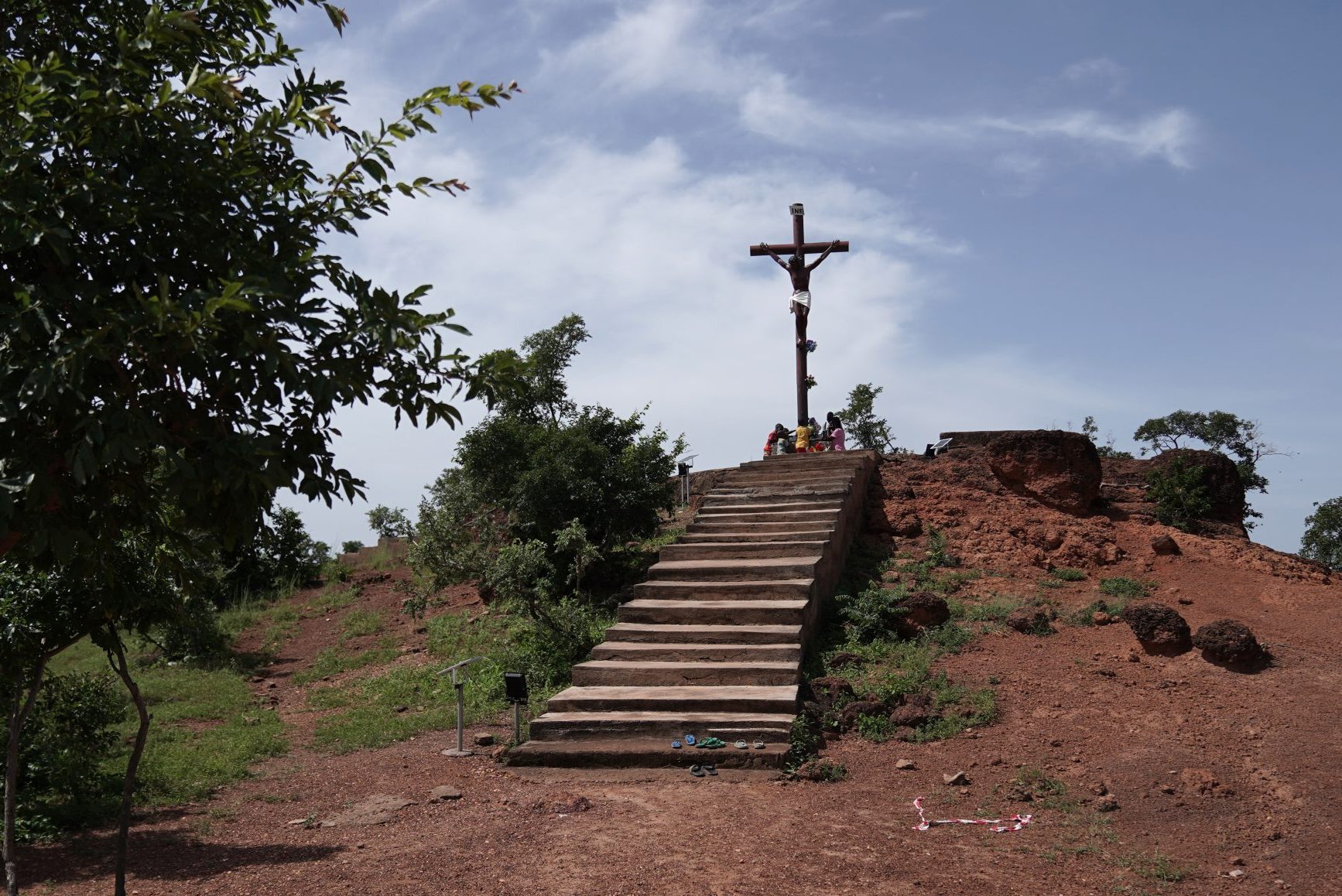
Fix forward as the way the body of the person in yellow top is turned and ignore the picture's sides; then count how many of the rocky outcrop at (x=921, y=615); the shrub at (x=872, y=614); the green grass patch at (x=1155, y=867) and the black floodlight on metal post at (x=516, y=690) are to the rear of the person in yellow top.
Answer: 4

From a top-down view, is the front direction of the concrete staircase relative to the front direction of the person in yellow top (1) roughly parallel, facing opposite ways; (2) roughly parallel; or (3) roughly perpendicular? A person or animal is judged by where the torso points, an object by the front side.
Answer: roughly parallel, facing opposite ways

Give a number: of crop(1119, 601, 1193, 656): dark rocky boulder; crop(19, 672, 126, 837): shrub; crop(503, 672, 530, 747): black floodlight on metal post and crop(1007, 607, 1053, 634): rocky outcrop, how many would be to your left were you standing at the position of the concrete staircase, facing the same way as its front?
2

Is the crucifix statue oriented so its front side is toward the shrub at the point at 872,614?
yes

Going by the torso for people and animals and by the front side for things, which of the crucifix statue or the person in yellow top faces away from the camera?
the person in yellow top

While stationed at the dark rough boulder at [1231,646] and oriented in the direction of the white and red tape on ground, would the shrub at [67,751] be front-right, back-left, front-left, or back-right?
front-right

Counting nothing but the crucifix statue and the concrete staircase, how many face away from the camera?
0

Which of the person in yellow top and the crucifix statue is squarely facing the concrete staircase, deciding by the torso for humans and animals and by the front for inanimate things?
the crucifix statue

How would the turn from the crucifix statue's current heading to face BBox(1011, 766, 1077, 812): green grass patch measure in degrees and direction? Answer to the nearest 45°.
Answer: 0° — it already faces it

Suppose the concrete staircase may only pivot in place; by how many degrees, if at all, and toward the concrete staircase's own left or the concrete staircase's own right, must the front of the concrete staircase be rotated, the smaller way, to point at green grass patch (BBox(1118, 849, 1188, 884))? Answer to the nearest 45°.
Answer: approximately 45° to the concrete staircase's own left

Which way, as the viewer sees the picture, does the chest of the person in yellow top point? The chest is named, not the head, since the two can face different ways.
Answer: away from the camera

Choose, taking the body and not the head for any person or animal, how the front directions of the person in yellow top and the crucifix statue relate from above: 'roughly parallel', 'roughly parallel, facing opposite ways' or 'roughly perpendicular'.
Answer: roughly parallel, facing opposite ways

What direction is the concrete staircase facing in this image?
toward the camera

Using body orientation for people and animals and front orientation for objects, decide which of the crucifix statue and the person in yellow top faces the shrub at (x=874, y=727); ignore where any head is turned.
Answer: the crucifix statue

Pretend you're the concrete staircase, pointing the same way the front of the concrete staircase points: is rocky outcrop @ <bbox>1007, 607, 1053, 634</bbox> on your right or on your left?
on your left

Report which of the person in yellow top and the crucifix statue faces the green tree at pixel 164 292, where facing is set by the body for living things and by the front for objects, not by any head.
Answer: the crucifix statue

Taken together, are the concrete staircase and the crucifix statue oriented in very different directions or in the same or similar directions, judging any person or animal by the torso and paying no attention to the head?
same or similar directions

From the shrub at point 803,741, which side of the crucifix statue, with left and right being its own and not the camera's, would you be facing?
front

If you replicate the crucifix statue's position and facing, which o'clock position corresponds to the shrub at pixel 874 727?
The shrub is roughly at 12 o'clock from the crucifix statue.

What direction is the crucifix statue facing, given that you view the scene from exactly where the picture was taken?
facing the viewer
